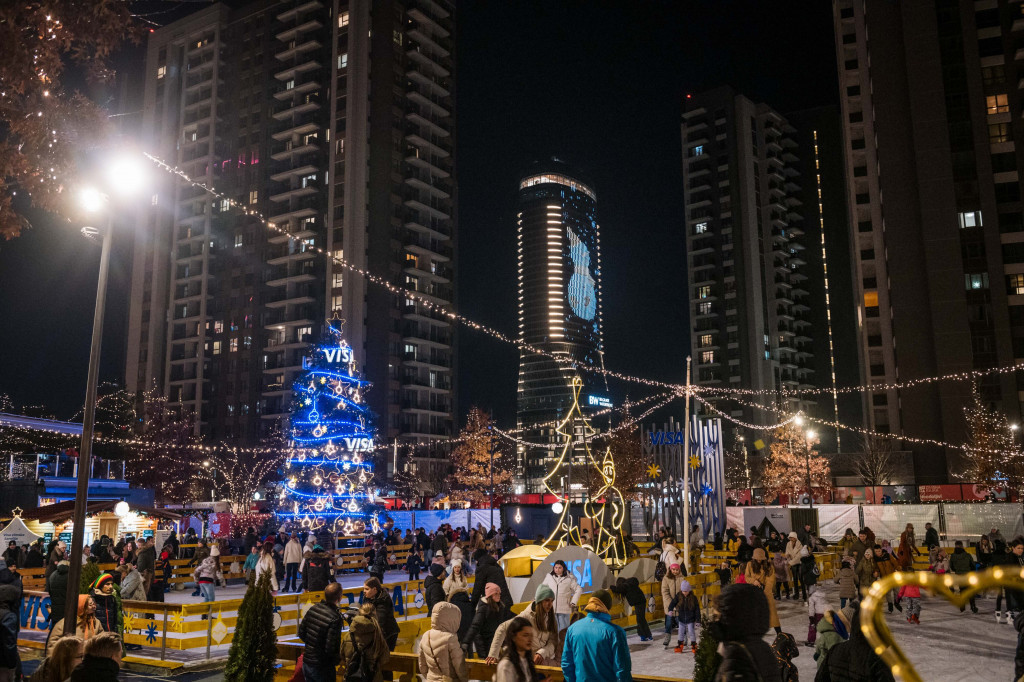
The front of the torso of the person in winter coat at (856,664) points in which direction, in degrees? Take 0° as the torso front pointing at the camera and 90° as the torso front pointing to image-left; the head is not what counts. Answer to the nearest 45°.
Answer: approximately 180°

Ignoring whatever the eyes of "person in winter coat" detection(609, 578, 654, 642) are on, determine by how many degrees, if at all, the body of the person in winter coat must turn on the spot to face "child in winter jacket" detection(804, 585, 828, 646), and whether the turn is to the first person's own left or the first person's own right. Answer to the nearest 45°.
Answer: approximately 135° to the first person's own left

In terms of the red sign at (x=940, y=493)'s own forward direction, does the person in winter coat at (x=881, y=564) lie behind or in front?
in front

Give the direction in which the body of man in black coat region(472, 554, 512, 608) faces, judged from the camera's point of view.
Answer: away from the camera

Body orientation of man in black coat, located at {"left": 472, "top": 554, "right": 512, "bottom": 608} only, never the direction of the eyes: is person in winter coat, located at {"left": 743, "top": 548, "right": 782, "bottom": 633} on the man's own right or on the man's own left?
on the man's own right
